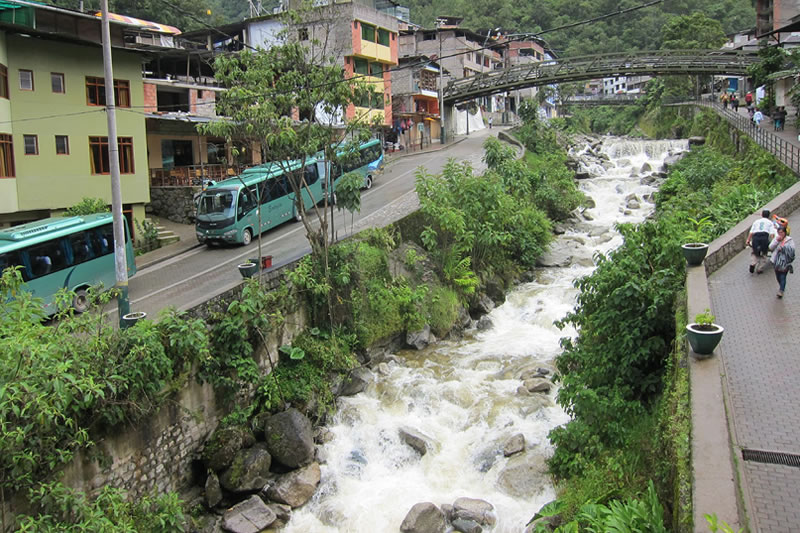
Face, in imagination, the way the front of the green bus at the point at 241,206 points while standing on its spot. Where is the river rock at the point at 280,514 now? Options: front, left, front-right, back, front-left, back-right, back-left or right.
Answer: front-left

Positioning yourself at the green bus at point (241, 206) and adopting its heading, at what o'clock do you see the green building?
The green building is roughly at 2 o'clock from the green bus.

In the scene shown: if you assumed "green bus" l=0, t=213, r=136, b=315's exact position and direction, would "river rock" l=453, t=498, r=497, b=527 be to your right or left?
on your left

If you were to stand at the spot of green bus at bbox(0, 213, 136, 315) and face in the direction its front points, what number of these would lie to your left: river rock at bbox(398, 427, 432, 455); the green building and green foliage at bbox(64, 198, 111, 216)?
1

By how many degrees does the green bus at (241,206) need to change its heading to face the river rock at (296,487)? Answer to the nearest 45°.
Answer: approximately 45° to its left

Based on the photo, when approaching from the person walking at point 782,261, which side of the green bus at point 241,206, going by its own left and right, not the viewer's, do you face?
left

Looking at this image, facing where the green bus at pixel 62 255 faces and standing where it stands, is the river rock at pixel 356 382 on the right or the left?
on its left
